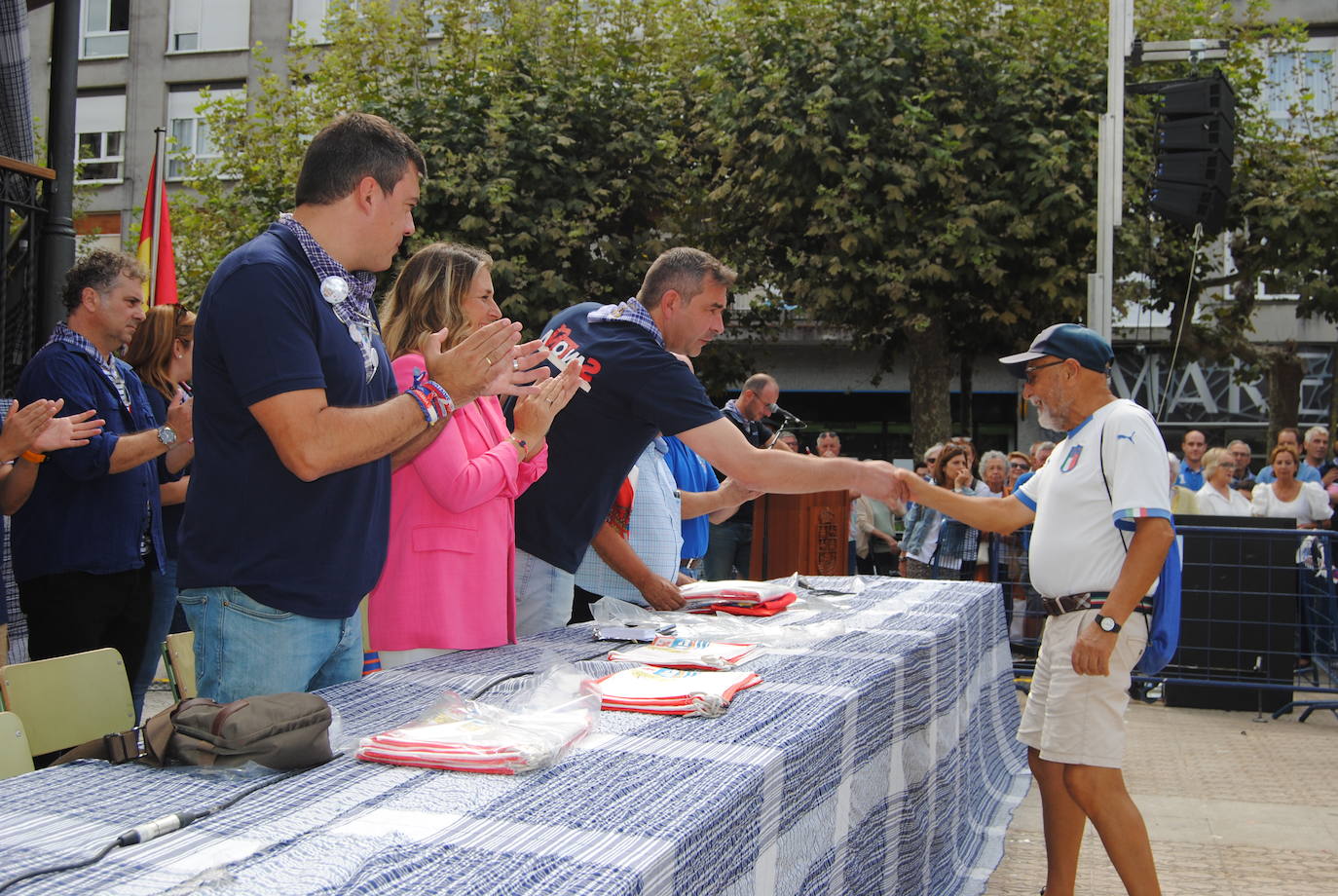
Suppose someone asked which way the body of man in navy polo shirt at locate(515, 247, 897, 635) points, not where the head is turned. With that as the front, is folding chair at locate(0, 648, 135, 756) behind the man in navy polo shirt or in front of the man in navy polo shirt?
behind

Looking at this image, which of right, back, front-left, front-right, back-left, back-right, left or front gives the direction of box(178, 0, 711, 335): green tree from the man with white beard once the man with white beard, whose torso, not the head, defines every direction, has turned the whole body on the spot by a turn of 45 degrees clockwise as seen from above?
front-right

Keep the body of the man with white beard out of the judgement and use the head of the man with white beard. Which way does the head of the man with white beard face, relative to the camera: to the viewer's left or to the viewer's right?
to the viewer's left

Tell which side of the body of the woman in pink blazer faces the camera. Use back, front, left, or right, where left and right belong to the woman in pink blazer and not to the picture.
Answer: right

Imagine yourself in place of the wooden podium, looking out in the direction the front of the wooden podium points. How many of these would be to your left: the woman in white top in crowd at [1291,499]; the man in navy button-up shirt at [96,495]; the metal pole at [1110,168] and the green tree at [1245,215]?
3

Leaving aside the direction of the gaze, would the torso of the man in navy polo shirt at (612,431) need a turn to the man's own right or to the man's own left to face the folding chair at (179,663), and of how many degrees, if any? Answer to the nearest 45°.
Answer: approximately 180°

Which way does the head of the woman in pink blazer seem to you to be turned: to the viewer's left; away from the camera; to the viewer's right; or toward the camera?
to the viewer's right

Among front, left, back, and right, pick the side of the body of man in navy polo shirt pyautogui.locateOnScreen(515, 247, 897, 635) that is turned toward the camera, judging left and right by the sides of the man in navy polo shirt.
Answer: right

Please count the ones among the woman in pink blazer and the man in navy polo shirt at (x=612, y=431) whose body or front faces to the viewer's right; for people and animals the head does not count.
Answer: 2
